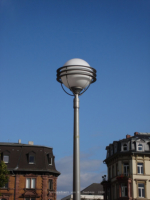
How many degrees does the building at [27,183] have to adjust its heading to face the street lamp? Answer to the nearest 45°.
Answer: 0° — it already faces it

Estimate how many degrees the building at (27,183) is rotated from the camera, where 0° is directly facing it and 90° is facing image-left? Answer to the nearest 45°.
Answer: approximately 0°
